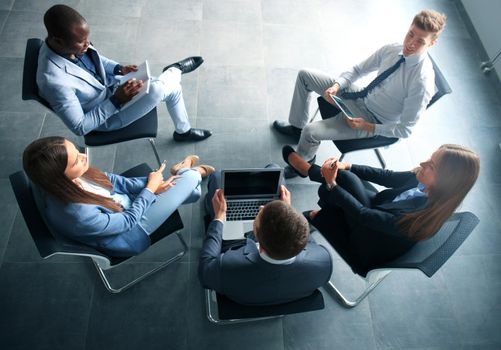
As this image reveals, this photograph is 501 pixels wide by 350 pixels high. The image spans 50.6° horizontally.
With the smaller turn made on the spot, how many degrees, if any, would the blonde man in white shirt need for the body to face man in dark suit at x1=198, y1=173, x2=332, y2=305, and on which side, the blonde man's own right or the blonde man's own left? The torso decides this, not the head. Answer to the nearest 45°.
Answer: approximately 45° to the blonde man's own left

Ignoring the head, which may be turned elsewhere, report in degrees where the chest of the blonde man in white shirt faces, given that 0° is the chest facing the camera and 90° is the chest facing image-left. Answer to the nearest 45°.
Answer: approximately 45°
